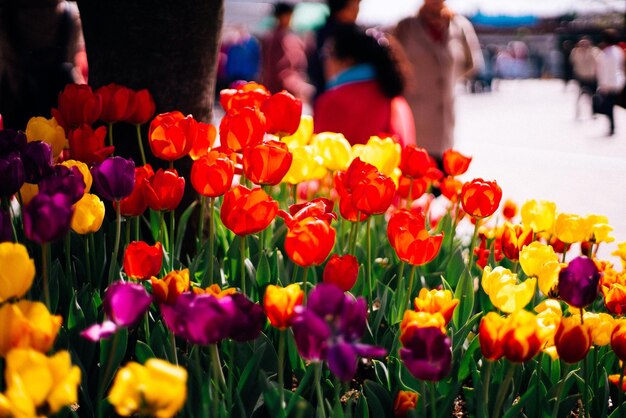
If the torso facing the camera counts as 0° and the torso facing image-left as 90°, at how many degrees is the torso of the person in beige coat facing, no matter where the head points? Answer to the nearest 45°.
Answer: approximately 0°

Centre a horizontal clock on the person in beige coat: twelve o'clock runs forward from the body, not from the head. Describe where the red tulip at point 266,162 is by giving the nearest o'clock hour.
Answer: The red tulip is roughly at 12 o'clock from the person in beige coat.

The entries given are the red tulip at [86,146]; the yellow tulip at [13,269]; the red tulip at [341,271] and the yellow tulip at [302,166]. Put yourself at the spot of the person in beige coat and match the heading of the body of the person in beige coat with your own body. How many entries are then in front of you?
4

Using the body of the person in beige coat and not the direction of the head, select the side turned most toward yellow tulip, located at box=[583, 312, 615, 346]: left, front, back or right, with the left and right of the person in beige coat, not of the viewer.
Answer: front

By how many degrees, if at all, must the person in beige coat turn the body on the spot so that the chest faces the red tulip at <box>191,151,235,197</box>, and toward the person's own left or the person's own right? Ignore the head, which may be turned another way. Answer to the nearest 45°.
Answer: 0° — they already face it

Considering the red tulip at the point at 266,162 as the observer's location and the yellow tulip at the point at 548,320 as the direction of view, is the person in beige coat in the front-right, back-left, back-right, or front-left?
back-left

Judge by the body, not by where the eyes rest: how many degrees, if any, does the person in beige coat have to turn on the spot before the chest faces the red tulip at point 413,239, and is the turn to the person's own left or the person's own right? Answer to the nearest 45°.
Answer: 0° — they already face it

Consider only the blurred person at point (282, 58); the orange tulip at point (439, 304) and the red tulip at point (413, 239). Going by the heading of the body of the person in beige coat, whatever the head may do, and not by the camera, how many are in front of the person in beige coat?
2

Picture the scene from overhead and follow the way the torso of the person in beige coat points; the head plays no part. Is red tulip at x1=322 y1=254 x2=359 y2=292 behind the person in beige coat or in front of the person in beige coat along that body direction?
in front

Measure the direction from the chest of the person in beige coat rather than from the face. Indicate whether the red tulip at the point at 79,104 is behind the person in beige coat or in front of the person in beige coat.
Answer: in front

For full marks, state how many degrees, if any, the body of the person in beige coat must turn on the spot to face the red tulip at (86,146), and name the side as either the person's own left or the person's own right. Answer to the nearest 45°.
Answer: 0° — they already face it

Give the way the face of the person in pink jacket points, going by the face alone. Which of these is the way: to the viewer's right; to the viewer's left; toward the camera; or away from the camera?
away from the camera
